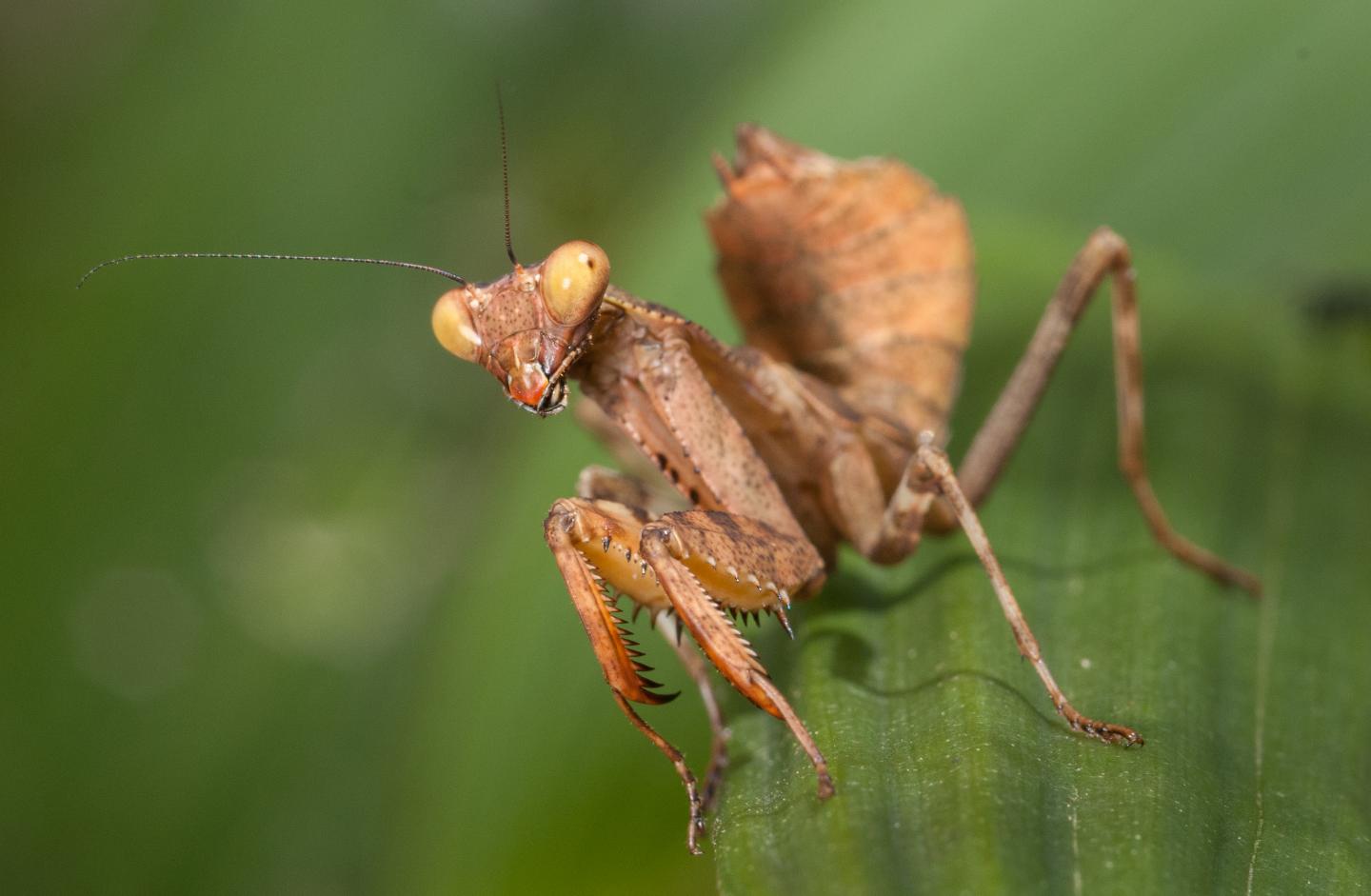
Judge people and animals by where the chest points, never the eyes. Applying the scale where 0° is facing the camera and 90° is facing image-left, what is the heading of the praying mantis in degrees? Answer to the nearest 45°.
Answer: approximately 45°
